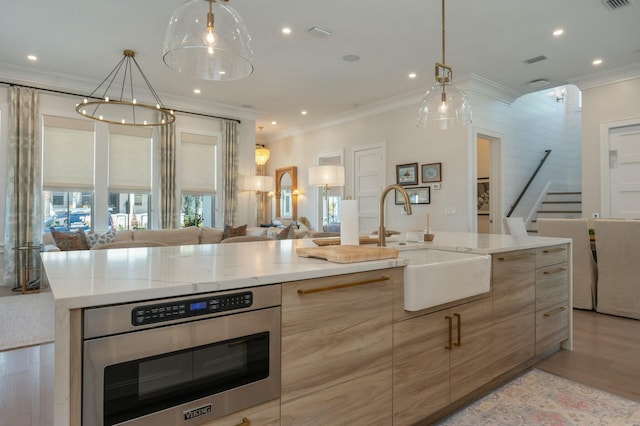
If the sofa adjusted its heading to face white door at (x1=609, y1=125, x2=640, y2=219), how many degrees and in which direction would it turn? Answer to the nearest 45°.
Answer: approximately 90° to its left

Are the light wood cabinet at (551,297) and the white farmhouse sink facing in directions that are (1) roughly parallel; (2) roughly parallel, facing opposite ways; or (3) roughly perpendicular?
roughly parallel

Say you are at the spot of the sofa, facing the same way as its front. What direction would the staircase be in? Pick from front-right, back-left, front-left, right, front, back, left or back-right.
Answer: left

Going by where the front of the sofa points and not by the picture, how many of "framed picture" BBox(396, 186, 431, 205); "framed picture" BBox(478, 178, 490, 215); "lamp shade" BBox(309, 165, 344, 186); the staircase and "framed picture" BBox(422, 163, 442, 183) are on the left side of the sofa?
5

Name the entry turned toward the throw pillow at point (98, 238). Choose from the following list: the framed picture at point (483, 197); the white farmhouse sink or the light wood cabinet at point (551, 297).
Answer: the framed picture

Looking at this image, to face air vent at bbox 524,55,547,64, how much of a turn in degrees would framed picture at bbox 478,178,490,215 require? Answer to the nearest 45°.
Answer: approximately 45° to its left

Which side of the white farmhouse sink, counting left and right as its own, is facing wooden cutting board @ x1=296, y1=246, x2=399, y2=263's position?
right

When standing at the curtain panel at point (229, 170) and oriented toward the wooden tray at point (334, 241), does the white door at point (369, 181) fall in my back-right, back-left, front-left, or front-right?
front-left

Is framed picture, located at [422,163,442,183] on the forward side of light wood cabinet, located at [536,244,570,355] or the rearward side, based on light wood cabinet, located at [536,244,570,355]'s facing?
on the rearward side

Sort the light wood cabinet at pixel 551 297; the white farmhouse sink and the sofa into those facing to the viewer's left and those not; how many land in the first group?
0

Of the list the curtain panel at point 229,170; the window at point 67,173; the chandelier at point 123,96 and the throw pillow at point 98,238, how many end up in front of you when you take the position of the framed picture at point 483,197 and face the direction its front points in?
4

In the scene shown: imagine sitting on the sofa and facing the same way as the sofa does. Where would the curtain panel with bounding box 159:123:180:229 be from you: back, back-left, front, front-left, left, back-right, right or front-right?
back

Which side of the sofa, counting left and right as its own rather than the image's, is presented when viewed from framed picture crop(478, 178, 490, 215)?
left

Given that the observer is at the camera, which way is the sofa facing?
facing the viewer

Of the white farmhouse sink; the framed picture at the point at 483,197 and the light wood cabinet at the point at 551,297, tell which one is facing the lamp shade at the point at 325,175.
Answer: the framed picture

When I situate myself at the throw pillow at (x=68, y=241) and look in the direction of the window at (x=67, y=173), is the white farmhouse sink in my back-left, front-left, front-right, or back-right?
back-right
